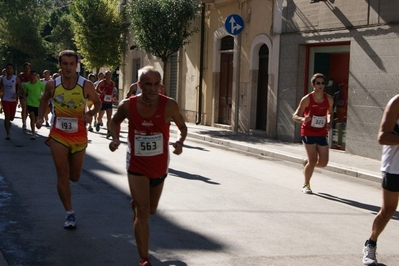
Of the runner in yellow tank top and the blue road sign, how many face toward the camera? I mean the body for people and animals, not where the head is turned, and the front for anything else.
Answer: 2

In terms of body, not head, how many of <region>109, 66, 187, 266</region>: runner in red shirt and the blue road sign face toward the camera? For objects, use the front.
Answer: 2

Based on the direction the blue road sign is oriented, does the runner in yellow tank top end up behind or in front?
in front

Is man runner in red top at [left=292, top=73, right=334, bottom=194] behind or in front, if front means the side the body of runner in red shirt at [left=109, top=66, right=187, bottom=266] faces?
behind

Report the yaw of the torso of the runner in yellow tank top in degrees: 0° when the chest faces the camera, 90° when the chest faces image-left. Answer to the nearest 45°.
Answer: approximately 0°

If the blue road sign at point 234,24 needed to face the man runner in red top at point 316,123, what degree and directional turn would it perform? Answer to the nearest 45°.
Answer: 0° — it already faces them

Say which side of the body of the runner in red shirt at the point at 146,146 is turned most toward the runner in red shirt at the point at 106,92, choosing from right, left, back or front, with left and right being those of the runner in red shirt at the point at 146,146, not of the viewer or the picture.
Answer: back
